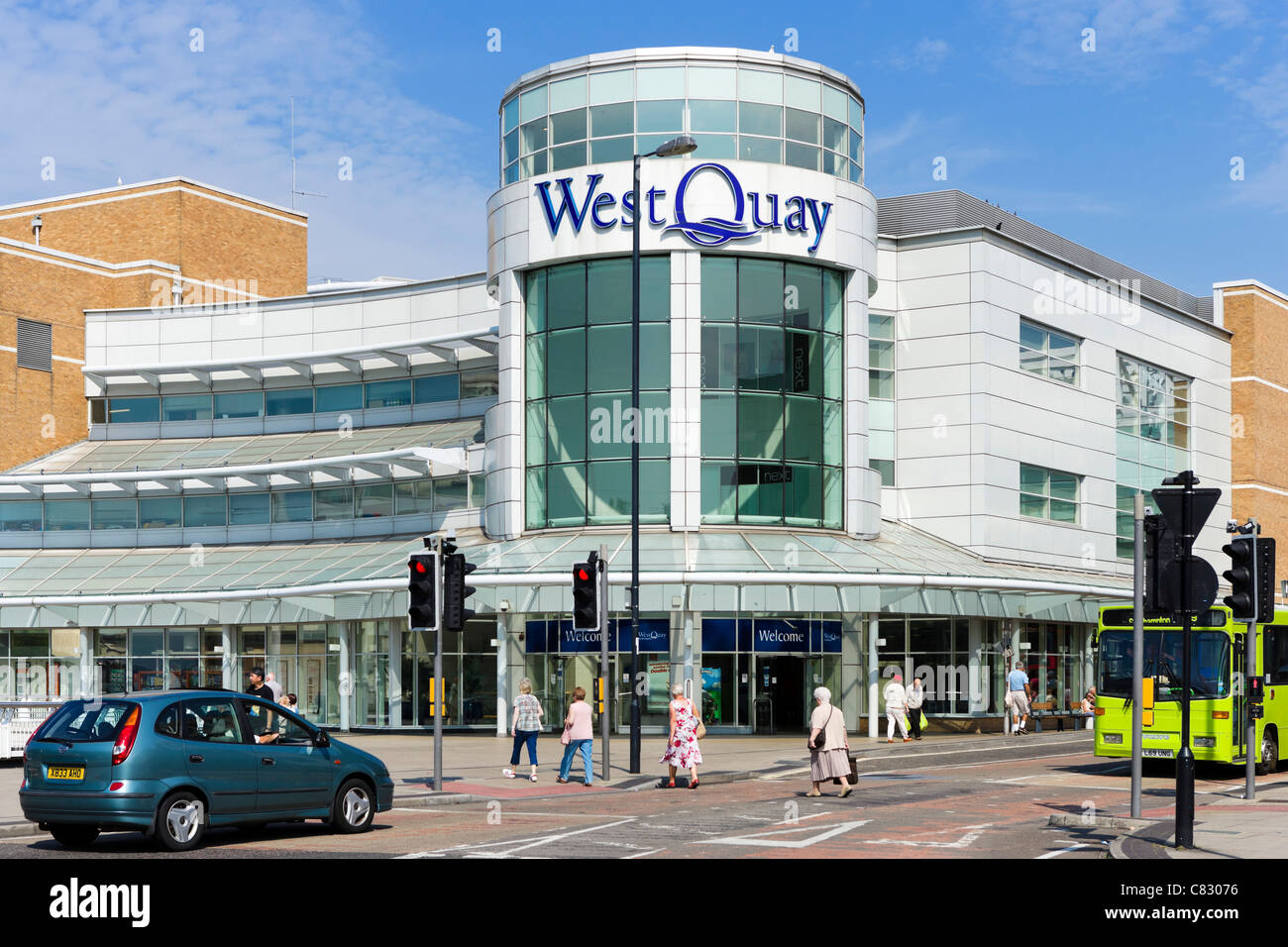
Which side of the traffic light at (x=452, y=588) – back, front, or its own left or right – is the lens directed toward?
right

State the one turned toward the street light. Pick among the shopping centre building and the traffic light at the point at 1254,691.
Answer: the shopping centre building

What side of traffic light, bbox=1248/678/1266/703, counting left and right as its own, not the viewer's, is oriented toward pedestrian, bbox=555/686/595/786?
right

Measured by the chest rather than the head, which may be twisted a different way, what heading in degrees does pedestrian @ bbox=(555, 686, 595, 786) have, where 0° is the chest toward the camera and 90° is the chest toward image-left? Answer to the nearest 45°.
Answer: approximately 135°

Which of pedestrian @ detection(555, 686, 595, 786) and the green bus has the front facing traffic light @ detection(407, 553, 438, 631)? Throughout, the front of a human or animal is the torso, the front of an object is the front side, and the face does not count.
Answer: the green bus

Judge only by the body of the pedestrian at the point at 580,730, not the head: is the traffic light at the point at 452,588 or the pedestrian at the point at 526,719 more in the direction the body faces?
the pedestrian
